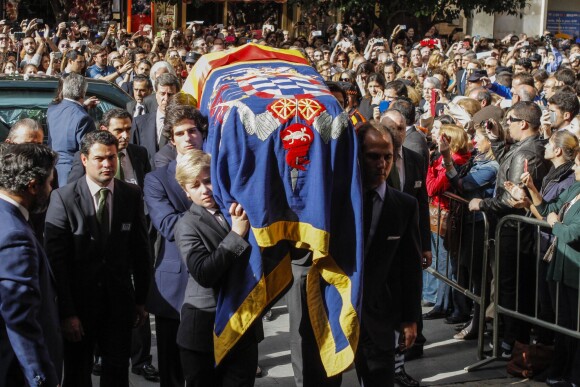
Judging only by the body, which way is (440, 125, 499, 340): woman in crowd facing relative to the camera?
to the viewer's left

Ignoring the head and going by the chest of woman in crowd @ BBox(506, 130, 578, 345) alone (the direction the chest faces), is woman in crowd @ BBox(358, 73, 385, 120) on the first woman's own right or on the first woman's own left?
on the first woman's own right

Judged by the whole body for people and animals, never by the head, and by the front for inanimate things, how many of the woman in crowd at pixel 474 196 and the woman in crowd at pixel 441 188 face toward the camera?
0

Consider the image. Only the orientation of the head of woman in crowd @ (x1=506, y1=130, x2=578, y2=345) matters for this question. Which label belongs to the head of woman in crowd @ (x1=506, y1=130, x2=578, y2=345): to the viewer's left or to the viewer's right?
to the viewer's left

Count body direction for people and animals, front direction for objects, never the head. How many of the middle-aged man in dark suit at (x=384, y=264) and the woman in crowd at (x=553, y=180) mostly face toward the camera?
1

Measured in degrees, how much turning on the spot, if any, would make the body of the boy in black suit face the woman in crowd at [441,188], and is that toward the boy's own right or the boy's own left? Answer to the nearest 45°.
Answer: approximately 90° to the boy's own left

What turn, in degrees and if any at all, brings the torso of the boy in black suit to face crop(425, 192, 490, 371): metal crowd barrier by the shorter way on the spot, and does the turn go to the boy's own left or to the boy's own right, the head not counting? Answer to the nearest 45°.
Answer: approximately 90° to the boy's own left

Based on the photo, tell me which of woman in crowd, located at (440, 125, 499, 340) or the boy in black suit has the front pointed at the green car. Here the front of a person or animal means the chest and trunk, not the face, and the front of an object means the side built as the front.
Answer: the woman in crowd

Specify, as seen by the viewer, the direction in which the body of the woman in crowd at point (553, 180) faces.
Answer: to the viewer's left

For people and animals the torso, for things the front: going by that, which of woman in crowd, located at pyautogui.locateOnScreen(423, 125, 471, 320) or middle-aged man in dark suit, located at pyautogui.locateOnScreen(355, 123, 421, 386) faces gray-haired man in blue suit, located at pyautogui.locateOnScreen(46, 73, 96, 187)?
the woman in crowd

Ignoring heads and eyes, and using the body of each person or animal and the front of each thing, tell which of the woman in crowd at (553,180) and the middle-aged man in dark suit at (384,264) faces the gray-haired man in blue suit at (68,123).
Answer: the woman in crowd

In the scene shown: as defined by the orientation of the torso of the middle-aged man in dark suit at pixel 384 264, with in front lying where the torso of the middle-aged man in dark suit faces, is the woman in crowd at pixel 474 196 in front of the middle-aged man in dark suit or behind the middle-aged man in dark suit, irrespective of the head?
behind

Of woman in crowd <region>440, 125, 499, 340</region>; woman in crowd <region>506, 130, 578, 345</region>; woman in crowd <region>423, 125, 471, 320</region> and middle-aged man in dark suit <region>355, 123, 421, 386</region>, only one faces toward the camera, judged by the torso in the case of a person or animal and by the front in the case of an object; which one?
the middle-aged man in dark suit

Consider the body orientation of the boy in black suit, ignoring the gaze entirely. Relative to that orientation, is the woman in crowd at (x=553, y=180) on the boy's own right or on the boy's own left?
on the boy's own left

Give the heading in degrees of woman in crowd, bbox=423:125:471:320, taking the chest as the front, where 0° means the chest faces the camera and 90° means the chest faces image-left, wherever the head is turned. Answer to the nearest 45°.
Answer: approximately 90°

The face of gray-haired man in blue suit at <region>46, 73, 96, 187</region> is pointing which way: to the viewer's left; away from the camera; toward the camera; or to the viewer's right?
away from the camera
